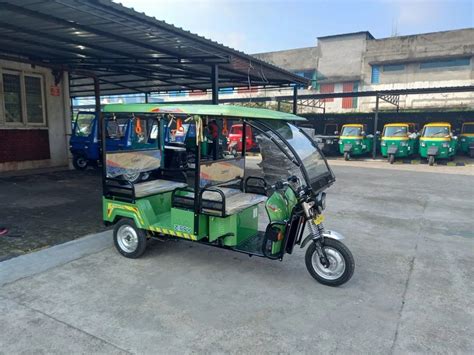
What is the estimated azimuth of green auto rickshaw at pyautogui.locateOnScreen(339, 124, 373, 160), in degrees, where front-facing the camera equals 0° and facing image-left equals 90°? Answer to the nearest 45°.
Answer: approximately 45°

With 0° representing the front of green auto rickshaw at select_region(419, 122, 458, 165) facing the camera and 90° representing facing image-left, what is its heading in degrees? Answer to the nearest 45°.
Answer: approximately 45°

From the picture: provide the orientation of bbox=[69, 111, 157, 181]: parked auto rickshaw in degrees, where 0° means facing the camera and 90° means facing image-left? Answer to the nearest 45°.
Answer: approximately 45°

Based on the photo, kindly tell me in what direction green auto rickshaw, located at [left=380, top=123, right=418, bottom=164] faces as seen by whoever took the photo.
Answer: facing the viewer and to the left of the viewer

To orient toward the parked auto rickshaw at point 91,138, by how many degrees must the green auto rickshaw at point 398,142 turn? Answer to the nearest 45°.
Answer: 0° — it already faces it

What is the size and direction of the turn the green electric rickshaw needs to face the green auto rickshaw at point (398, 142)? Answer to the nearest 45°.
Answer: approximately 90° to its left

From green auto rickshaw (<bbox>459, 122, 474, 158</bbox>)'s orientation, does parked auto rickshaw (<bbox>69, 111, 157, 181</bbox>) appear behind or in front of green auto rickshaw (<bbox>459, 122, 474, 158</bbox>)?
in front

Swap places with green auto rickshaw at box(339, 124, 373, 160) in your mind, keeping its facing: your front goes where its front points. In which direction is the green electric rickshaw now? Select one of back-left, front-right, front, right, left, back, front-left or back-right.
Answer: front-left

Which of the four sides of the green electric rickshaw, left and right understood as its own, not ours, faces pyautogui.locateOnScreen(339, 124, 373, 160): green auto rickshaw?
left

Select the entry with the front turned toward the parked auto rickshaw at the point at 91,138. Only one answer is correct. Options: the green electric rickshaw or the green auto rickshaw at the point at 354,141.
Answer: the green auto rickshaw

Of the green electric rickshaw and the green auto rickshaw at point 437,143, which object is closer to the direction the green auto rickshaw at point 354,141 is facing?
the green electric rickshaw

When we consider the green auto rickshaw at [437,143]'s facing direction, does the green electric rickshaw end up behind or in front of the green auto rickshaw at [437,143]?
in front

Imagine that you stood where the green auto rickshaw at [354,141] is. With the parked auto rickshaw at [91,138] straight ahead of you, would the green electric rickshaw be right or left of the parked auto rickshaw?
left

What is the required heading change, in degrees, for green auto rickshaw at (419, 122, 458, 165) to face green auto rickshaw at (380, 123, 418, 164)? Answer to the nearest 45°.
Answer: approximately 45° to its right
